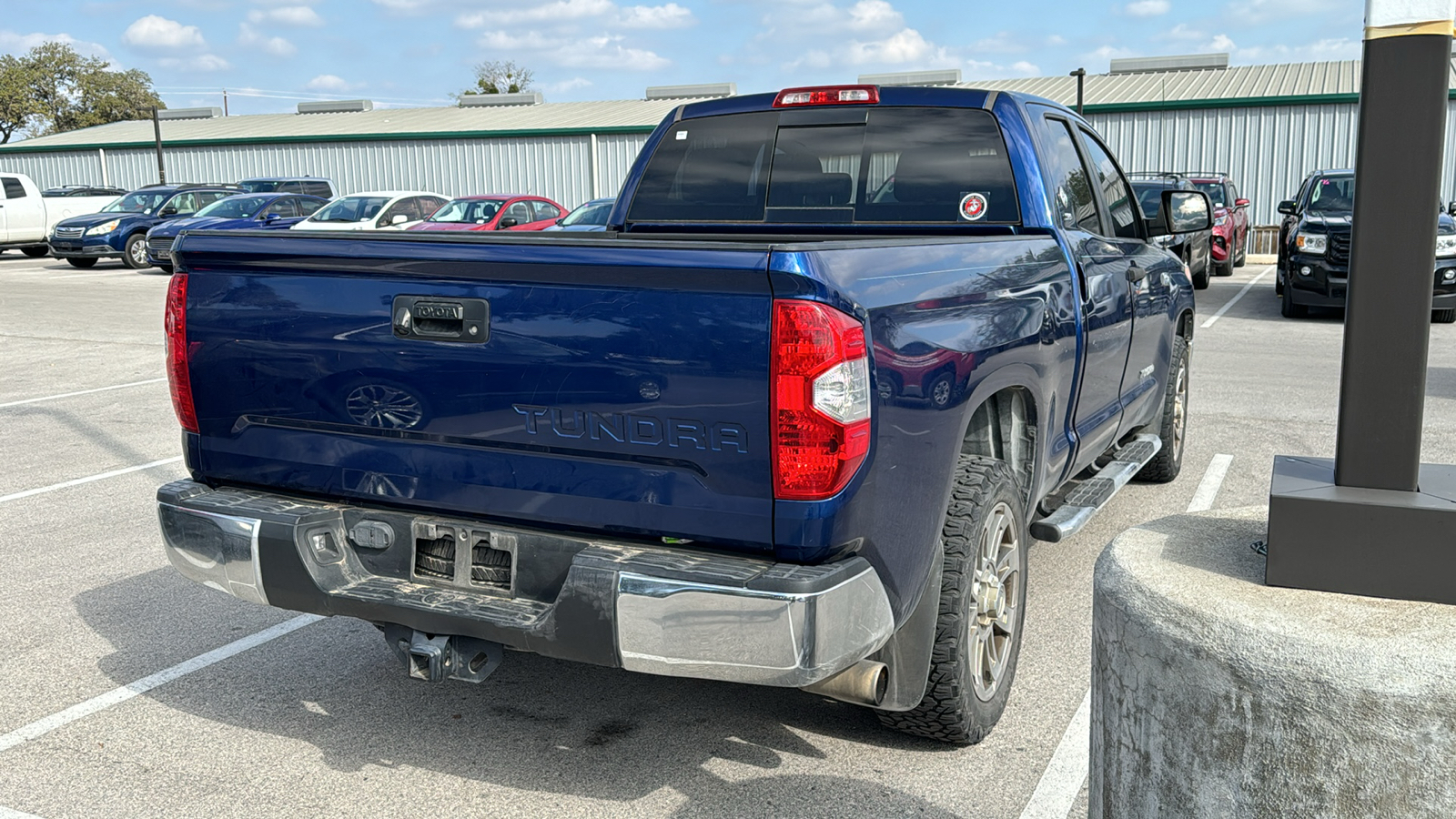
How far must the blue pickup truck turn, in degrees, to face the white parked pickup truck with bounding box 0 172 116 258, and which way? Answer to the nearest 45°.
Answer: approximately 90° to its left

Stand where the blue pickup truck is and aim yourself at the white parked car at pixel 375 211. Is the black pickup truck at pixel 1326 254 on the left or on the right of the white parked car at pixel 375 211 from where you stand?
right

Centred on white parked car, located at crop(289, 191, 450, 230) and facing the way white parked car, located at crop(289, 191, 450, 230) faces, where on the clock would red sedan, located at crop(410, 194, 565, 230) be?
The red sedan is roughly at 9 o'clock from the white parked car.

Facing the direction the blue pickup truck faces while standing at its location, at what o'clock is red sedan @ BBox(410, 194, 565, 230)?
The red sedan is roughly at 10 o'clock from the blue pickup truck.

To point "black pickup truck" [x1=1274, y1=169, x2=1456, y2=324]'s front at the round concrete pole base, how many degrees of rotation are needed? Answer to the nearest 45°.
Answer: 0° — it already faces it

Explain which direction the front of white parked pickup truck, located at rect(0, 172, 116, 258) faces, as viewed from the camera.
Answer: facing to the left of the viewer

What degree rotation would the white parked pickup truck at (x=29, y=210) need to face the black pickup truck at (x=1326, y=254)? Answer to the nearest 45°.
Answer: approximately 135° to its left

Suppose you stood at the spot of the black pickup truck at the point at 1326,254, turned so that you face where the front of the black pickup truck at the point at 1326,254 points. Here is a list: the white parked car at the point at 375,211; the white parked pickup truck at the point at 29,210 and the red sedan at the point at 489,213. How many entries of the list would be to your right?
3

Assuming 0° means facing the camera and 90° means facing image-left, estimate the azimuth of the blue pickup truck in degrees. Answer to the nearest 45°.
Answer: approximately 225°

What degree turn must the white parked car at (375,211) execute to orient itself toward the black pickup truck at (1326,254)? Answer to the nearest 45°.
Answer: approximately 90° to its left

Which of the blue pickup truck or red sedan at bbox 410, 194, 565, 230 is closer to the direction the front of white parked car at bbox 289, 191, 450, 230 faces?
the blue pickup truck

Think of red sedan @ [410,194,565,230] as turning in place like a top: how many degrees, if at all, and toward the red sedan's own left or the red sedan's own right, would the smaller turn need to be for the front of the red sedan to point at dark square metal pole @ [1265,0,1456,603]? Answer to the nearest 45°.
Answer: approximately 45° to the red sedan's own left

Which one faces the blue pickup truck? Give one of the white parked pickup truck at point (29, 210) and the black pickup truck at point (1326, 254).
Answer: the black pickup truck
